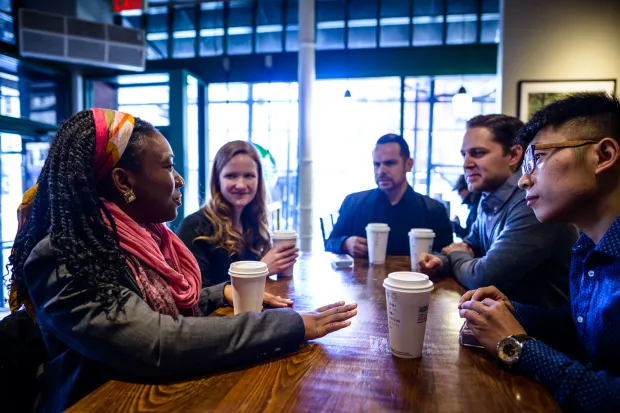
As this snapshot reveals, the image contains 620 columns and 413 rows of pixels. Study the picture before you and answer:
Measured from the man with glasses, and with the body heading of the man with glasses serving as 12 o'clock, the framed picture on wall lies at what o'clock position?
The framed picture on wall is roughly at 3 o'clock from the man with glasses.

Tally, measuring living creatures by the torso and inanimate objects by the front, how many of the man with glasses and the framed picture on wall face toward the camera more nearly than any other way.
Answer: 1

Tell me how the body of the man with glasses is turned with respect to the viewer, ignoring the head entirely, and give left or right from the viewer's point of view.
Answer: facing to the left of the viewer

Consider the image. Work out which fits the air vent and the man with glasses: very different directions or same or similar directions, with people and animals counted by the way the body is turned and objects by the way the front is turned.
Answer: very different directions

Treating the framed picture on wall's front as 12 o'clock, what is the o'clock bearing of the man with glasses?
The man with glasses is roughly at 12 o'clock from the framed picture on wall.

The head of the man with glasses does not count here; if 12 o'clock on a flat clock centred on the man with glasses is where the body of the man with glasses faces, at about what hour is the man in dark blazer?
The man in dark blazer is roughly at 2 o'clock from the man with glasses.

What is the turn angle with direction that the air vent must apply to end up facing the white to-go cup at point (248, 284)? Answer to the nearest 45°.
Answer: approximately 45° to its right

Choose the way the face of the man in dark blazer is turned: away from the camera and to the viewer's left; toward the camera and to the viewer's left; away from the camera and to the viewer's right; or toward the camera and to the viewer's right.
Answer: toward the camera and to the viewer's left

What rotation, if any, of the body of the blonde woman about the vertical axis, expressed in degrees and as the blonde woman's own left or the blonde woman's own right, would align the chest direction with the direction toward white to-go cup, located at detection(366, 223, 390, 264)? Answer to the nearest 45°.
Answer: approximately 45° to the blonde woman's own left

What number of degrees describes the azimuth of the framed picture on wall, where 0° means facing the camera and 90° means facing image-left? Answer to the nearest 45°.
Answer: approximately 0°

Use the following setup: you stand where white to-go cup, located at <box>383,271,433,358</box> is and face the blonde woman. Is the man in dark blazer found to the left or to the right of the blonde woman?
right

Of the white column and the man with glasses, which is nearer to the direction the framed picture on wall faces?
the man with glasses

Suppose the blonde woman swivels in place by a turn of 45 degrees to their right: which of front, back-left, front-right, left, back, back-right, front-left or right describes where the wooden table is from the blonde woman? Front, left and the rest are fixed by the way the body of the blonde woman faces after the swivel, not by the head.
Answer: front
